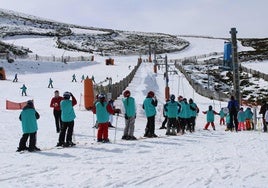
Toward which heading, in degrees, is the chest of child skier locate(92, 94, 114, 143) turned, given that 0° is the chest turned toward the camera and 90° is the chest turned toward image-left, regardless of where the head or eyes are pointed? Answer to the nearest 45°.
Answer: approximately 180°

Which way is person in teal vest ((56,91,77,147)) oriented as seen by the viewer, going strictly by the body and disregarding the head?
away from the camera

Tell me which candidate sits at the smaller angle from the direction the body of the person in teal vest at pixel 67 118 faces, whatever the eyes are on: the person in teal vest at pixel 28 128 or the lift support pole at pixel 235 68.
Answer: the lift support pole

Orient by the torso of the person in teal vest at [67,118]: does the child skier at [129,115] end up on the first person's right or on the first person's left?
on the first person's right

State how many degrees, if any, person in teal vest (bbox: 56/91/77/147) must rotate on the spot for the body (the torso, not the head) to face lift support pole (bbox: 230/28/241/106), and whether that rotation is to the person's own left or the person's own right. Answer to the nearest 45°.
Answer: approximately 45° to the person's own right

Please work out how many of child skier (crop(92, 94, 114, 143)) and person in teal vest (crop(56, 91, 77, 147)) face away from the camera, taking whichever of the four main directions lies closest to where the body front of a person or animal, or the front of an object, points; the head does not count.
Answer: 2

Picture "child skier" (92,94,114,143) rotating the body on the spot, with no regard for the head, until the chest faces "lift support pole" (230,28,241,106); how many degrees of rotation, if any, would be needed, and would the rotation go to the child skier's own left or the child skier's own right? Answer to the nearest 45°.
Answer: approximately 45° to the child skier's own right

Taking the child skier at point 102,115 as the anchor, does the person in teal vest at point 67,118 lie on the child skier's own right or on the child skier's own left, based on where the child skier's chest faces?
on the child skier's own left
